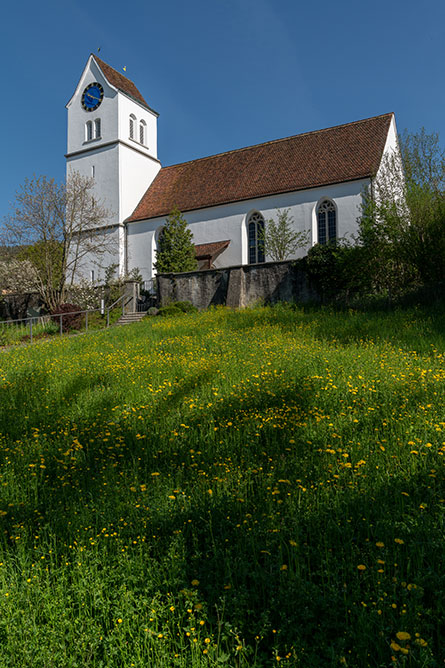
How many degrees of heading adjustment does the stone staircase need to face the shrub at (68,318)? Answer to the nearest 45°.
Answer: approximately 45° to its right

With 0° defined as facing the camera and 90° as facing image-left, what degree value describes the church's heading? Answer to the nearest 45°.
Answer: approximately 45°

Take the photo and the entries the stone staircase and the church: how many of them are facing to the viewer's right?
0

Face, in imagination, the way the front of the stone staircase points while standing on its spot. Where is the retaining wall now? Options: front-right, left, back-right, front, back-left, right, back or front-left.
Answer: left

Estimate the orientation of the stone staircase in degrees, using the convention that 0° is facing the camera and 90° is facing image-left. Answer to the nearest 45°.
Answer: approximately 45°

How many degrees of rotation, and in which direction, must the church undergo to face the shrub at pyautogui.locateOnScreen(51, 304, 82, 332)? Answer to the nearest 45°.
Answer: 0° — it already faces it
